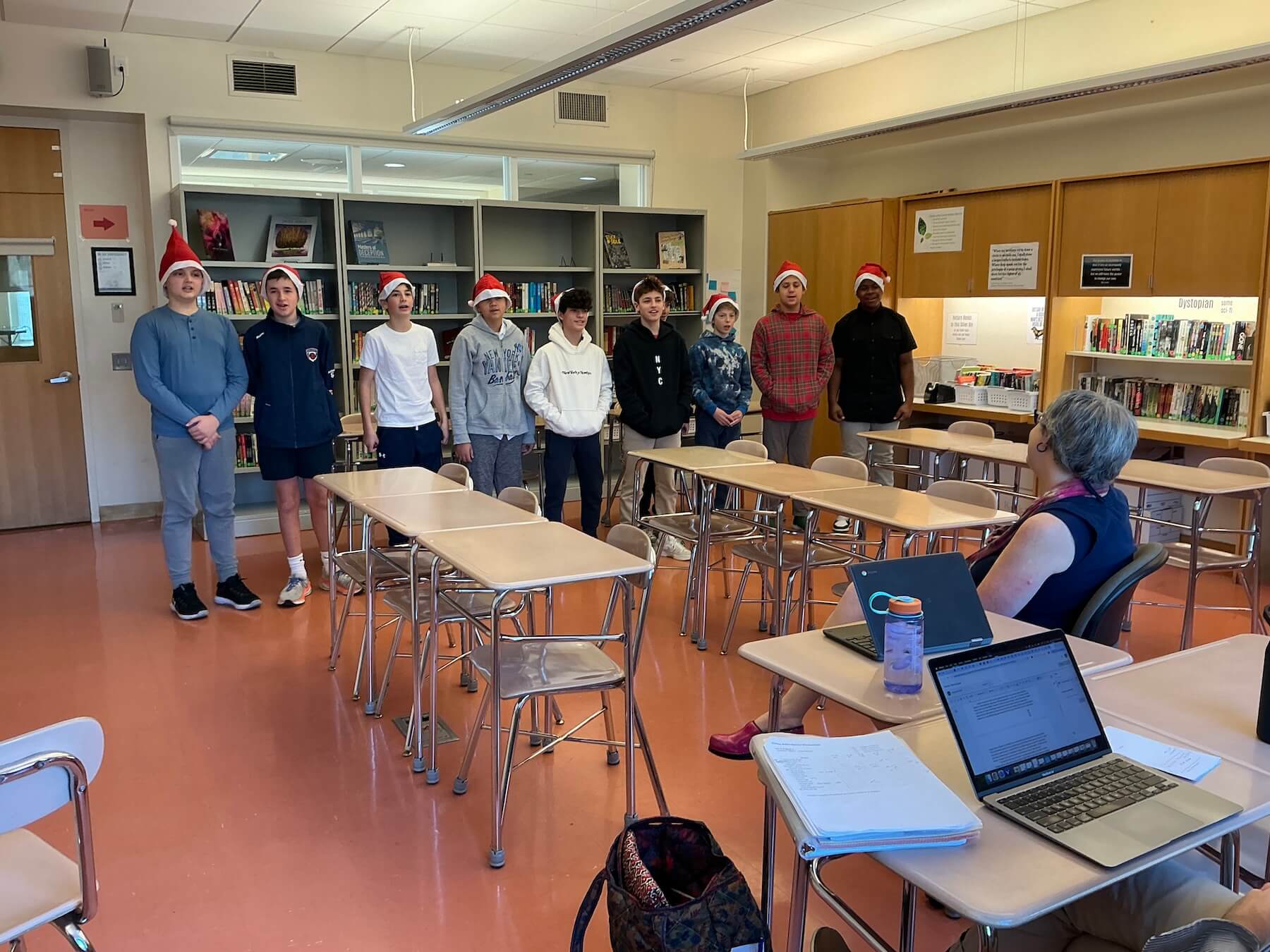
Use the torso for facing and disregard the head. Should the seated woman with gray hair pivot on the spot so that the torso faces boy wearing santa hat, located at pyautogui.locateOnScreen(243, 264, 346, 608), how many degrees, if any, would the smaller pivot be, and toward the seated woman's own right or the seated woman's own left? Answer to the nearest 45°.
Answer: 0° — they already face them

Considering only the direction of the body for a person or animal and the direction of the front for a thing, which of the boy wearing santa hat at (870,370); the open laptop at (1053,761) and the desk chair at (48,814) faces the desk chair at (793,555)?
the boy wearing santa hat

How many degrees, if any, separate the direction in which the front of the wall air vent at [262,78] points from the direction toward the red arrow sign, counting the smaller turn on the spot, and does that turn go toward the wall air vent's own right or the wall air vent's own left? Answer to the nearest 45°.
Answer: approximately 90° to the wall air vent's own right

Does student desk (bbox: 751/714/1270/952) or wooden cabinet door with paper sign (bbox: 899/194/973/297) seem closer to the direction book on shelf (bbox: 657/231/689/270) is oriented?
the student desk

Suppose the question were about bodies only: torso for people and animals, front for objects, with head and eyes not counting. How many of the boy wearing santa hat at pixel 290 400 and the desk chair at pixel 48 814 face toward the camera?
1

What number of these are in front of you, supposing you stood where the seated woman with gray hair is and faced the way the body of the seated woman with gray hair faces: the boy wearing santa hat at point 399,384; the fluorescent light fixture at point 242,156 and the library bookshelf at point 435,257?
3

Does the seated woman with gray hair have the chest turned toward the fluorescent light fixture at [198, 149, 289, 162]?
yes

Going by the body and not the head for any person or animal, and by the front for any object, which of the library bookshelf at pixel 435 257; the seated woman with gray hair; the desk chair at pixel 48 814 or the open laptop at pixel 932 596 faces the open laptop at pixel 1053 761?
the library bookshelf

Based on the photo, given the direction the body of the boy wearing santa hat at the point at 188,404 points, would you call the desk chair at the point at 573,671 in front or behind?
in front

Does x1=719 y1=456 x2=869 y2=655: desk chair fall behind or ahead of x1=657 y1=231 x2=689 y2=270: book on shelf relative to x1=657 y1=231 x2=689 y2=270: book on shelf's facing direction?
ahead

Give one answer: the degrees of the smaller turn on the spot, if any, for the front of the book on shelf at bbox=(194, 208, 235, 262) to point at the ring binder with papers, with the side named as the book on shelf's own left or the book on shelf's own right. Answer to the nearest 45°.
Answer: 0° — it already faces it

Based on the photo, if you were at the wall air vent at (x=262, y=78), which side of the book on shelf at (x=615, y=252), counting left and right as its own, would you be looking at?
right

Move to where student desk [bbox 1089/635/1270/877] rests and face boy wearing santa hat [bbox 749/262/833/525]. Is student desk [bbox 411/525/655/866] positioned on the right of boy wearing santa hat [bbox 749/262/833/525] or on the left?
left
